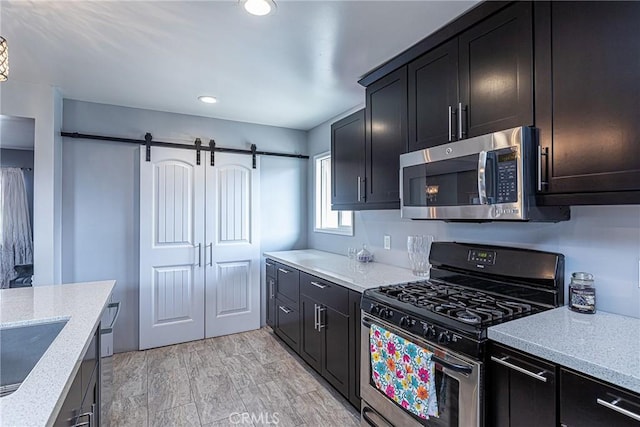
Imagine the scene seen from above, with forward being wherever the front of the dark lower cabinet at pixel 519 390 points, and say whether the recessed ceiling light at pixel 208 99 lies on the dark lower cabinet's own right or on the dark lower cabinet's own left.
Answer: on the dark lower cabinet's own right

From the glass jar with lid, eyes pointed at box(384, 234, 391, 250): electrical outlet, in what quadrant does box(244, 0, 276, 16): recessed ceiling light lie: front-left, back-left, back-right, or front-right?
front-left

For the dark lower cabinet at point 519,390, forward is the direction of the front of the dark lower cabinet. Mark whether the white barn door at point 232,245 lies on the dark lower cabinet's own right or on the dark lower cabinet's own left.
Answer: on the dark lower cabinet's own right

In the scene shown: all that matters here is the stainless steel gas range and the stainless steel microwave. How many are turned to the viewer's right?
0

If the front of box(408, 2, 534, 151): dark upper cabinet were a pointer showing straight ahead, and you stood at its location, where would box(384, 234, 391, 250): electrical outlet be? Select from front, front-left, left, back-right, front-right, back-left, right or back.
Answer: right

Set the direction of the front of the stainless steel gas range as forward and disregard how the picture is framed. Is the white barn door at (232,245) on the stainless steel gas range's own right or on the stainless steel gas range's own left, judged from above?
on the stainless steel gas range's own right

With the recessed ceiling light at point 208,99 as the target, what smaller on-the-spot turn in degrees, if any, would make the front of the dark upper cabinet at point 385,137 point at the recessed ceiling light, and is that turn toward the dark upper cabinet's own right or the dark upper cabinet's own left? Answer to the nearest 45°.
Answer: approximately 45° to the dark upper cabinet's own right

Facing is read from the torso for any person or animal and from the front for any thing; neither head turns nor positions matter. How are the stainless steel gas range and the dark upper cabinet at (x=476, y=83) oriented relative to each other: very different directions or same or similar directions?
same or similar directions

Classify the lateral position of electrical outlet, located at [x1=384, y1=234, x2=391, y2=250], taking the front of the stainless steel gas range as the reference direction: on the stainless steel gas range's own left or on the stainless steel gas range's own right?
on the stainless steel gas range's own right

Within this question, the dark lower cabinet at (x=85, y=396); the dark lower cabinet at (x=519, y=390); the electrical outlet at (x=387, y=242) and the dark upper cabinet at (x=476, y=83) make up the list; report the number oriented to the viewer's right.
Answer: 1

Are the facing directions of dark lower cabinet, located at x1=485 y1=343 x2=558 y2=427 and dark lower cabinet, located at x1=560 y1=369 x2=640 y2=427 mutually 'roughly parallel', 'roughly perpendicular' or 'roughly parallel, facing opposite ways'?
roughly parallel

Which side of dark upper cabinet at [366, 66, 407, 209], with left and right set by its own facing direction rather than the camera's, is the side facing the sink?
front

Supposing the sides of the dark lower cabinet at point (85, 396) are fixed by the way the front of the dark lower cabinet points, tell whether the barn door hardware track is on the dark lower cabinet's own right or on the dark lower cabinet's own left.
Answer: on the dark lower cabinet's own left

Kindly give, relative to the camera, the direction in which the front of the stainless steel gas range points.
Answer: facing the viewer and to the left of the viewer
